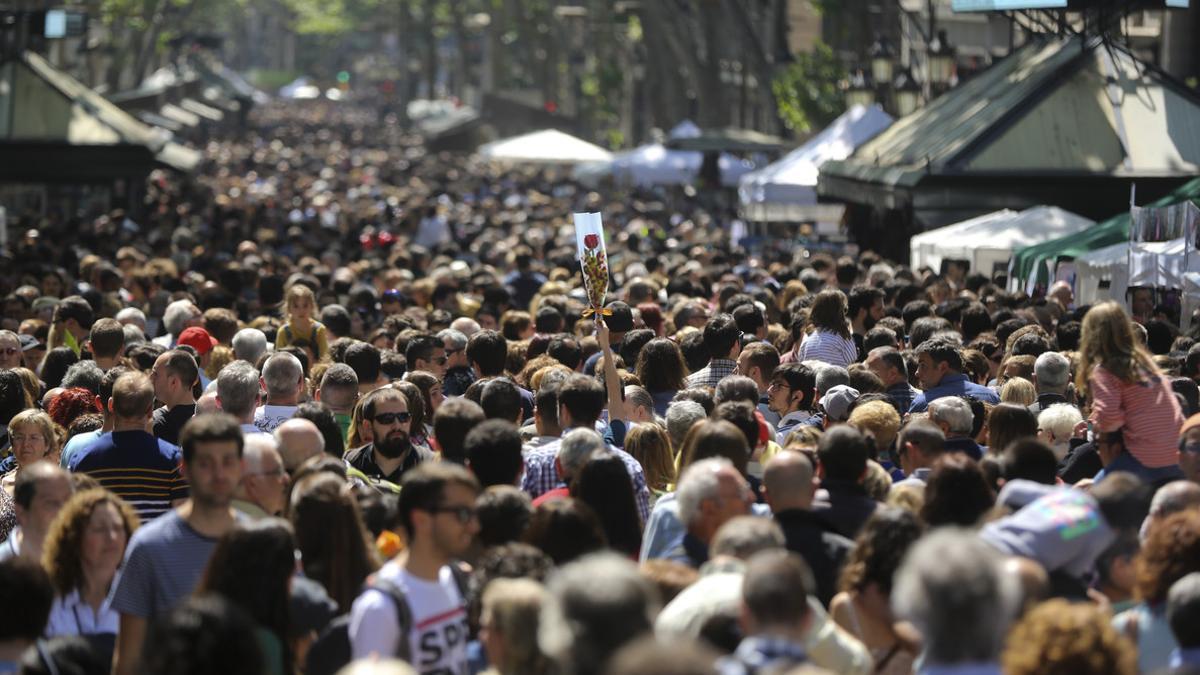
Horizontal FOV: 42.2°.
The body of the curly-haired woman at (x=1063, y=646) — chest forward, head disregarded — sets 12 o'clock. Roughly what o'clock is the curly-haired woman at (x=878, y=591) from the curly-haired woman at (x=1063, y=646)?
the curly-haired woman at (x=878, y=591) is roughly at 11 o'clock from the curly-haired woman at (x=1063, y=646).

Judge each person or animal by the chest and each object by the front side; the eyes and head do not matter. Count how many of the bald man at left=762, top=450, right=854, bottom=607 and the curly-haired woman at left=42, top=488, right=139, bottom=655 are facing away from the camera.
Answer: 1

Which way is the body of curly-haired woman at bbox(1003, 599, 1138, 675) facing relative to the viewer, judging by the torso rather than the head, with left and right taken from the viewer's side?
facing away from the viewer

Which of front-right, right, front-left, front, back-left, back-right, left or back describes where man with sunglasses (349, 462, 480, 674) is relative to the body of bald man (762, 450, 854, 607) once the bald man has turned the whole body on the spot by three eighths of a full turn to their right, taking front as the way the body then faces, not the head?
right

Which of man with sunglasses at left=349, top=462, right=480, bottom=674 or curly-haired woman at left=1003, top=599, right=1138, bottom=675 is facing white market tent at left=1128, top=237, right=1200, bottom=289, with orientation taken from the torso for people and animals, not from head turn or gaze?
the curly-haired woman

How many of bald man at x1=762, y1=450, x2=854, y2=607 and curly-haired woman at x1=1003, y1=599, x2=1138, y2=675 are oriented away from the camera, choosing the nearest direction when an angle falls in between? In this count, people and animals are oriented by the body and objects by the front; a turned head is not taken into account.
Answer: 2

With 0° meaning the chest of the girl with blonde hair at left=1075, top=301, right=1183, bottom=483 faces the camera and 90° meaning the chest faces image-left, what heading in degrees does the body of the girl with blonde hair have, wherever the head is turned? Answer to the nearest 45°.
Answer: approximately 135°

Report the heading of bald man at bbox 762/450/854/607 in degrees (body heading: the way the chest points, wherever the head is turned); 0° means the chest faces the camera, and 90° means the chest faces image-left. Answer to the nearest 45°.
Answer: approximately 180°

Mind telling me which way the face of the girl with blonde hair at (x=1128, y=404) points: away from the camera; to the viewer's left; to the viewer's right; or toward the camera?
away from the camera

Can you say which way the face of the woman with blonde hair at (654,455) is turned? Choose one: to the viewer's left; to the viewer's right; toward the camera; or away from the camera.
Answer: away from the camera
